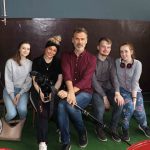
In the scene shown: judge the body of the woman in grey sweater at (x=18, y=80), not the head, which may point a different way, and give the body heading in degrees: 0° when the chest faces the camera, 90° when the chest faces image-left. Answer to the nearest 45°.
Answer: approximately 0°

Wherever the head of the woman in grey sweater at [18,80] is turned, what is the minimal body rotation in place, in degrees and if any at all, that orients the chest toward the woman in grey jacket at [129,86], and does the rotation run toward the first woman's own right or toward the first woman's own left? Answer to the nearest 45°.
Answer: approximately 90° to the first woman's own left

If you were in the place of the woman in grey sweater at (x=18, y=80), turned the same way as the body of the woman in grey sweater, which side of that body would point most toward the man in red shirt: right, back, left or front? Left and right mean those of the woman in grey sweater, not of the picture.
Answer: left
